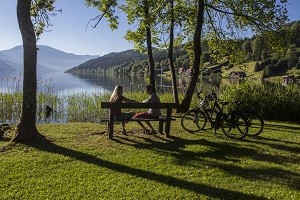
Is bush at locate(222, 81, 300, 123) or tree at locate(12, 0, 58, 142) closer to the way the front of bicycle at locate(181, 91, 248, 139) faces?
the tree

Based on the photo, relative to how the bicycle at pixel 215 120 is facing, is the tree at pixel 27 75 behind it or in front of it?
in front

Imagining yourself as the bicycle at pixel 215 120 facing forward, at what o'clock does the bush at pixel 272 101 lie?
The bush is roughly at 4 o'clock from the bicycle.

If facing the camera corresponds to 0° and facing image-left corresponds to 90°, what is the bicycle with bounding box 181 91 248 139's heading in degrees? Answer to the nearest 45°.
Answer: approximately 90°
